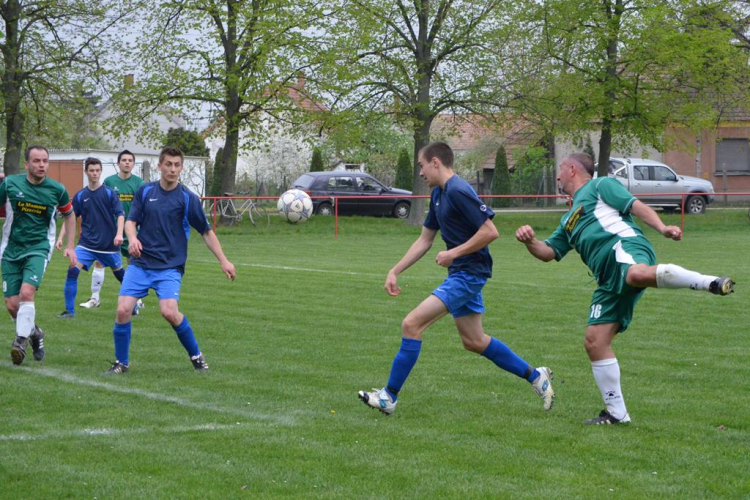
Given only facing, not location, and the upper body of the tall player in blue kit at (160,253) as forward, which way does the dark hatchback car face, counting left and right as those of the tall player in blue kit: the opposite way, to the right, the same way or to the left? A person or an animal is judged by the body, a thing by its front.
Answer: to the left

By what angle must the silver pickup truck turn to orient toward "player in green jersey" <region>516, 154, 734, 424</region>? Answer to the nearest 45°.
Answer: approximately 90° to its right

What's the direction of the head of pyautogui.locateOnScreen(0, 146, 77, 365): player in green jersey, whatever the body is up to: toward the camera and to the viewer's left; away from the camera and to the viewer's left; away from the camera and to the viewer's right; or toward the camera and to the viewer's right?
toward the camera and to the viewer's right

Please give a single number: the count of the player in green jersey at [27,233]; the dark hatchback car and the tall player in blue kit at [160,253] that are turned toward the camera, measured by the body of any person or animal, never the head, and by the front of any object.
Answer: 2

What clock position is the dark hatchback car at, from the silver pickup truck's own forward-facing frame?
The dark hatchback car is roughly at 5 o'clock from the silver pickup truck.

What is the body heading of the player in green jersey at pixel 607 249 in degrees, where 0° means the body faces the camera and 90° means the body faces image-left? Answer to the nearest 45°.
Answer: approximately 45°

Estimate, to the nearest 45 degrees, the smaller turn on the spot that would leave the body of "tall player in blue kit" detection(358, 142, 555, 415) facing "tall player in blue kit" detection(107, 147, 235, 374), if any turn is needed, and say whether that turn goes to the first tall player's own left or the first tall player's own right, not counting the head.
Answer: approximately 45° to the first tall player's own right

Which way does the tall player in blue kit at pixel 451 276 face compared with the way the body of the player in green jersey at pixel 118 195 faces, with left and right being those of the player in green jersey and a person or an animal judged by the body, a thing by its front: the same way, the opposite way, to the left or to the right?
to the right

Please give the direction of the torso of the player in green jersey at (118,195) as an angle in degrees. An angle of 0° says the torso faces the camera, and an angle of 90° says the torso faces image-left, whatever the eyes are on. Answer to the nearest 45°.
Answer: approximately 0°

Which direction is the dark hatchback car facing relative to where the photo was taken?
to the viewer's right

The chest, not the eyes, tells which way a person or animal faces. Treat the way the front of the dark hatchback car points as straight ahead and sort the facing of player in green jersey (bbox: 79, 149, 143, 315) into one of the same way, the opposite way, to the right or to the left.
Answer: to the right

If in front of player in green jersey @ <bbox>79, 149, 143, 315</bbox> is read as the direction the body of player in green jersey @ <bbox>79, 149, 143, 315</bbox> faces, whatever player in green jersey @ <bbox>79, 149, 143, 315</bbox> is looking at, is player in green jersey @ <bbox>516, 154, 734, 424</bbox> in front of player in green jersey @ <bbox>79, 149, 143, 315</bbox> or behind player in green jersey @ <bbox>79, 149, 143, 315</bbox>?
in front

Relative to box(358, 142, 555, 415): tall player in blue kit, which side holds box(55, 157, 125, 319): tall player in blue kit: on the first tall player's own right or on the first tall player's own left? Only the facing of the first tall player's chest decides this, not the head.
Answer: on the first tall player's own right

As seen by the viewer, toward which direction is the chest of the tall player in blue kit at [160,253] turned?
toward the camera

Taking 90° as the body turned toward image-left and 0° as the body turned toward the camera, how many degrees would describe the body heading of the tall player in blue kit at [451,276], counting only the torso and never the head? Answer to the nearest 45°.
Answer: approximately 90°

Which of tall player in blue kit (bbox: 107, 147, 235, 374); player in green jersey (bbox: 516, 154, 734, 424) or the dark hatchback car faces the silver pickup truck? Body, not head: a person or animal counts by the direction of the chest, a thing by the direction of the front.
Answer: the dark hatchback car

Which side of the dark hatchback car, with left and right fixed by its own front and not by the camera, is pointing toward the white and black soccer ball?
right
